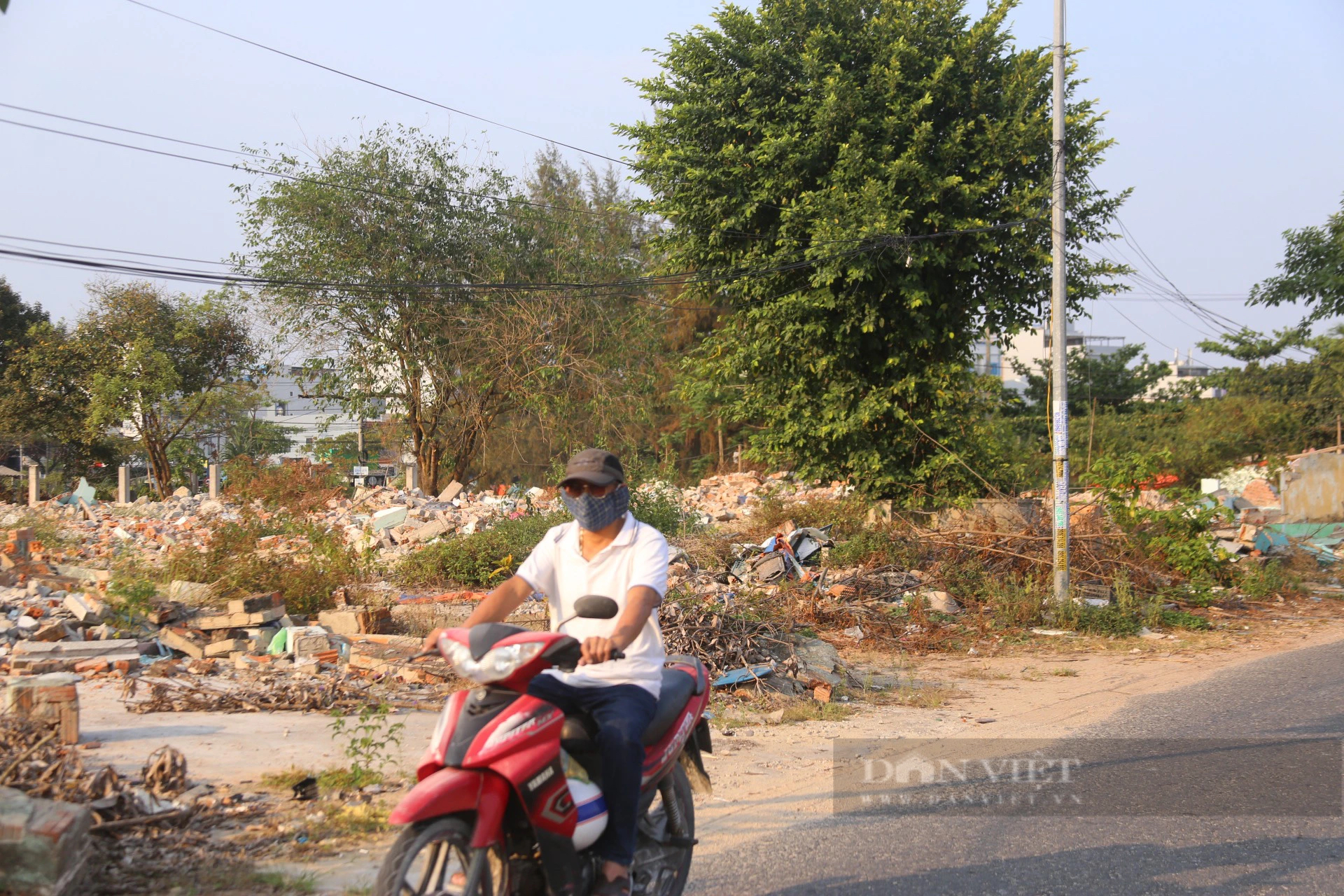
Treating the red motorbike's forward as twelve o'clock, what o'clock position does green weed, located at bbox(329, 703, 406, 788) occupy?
The green weed is roughly at 4 o'clock from the red motorbike.

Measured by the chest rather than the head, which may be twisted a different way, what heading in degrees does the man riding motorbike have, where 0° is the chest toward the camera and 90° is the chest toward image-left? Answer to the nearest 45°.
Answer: approximately 45°

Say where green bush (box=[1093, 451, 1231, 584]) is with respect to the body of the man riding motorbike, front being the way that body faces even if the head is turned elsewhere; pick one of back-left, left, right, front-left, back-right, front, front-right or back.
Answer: back

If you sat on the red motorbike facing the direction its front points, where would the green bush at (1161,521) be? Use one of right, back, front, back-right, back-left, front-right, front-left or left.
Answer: back

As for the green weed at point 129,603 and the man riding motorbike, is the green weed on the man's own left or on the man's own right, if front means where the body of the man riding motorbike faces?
on the man's own right

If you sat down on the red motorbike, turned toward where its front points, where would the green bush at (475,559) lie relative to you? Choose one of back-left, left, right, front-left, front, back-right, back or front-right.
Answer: back-right

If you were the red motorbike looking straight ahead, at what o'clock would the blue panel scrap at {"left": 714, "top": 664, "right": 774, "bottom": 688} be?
The blue panel scrap is roughly at 5 o'clock from the red motorbike.

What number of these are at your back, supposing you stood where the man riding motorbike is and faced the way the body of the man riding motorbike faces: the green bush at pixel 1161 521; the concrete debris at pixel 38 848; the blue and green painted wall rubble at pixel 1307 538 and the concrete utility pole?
3

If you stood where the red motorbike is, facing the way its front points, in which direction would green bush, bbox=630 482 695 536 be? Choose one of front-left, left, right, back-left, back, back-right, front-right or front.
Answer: back-right

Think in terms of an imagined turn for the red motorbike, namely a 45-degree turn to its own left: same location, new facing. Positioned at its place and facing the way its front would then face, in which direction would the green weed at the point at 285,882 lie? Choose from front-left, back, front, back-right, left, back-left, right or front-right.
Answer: back-right

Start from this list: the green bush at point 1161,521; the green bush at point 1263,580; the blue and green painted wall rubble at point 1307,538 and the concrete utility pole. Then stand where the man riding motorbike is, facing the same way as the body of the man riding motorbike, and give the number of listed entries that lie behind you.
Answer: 4

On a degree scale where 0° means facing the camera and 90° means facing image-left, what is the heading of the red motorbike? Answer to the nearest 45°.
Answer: approximately 45°

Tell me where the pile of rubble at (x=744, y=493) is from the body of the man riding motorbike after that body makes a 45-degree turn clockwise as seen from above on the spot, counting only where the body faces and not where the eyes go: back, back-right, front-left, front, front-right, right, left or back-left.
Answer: right
